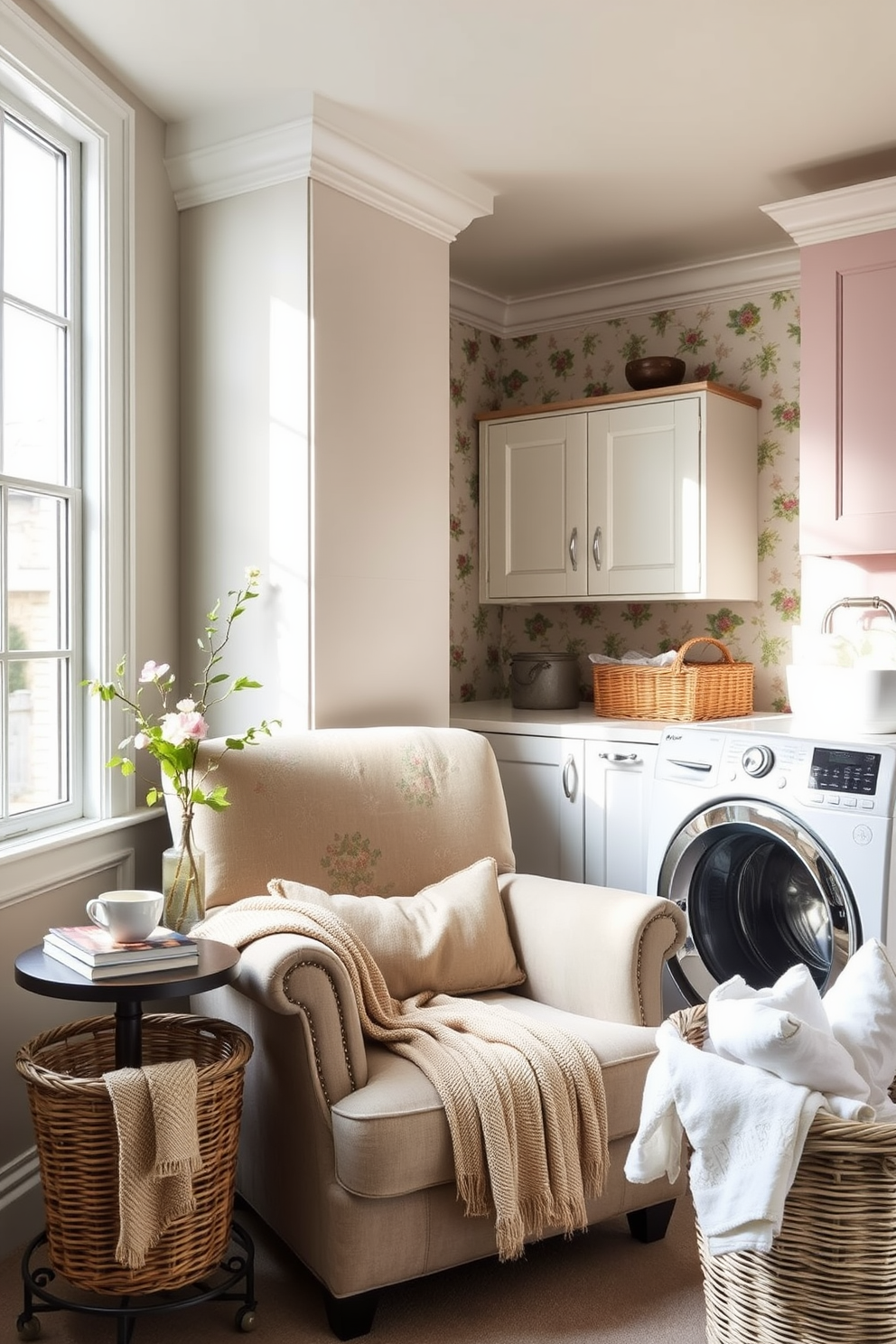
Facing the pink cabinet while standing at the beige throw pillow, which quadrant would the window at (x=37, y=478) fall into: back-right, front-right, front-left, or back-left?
back-left

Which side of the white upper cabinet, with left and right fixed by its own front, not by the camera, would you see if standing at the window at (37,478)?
front

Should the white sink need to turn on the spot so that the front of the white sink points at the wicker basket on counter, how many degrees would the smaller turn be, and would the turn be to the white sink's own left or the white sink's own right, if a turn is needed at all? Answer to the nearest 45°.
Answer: approximately 90° to the white sink's own right

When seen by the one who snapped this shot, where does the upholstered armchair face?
facing the viewer and to the right of the viewer

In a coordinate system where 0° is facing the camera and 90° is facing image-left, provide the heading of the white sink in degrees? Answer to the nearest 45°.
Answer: approximately 45°

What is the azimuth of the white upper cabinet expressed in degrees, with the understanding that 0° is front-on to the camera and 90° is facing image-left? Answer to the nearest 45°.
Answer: approximately 45°

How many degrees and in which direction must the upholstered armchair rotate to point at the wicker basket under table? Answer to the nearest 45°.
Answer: approximately 90° to its right

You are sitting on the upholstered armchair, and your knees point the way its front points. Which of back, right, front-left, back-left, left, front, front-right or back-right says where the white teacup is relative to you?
right

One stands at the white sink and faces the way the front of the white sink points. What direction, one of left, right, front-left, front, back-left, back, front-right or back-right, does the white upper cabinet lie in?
right

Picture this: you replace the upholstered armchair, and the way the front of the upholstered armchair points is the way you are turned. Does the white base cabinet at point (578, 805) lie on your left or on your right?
on your left

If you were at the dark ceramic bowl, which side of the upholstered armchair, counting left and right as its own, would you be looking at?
left
